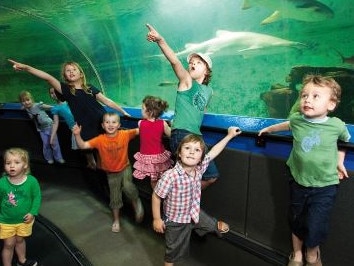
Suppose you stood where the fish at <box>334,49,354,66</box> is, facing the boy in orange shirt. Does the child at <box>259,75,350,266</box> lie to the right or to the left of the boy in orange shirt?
left

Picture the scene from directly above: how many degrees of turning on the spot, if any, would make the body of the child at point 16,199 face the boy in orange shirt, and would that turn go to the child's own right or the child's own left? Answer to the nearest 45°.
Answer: approximately 135° to the child's own left
